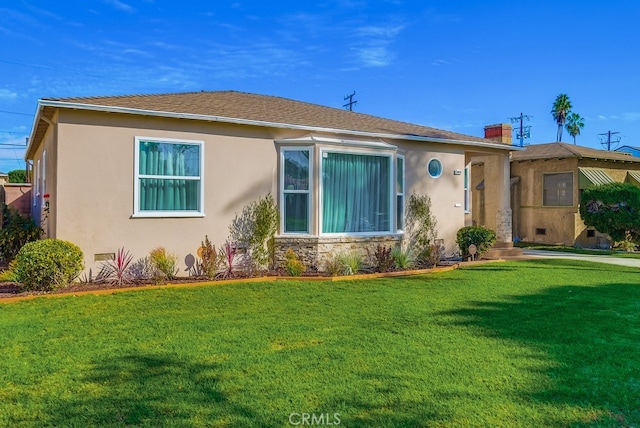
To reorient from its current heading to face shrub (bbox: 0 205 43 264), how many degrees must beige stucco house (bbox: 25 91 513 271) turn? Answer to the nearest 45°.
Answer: approximately 135° to its right

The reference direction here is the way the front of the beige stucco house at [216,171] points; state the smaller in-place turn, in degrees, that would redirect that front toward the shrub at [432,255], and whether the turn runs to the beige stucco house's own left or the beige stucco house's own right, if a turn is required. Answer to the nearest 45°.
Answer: approximately 45° to the beige stucco house's own left

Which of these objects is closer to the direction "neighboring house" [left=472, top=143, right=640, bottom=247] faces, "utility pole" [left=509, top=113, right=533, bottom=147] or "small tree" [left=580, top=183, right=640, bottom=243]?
the small tree

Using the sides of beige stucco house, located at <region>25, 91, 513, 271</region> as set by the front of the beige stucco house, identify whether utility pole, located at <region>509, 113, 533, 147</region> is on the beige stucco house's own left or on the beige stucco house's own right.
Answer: on the beige stucco house's own left

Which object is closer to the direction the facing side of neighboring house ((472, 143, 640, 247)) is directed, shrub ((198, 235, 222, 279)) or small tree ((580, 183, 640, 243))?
the small tree

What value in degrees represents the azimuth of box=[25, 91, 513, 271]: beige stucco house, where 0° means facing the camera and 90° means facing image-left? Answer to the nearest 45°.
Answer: approximately 315°

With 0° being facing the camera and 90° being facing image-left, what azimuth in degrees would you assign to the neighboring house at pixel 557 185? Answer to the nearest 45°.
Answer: approximately 315°

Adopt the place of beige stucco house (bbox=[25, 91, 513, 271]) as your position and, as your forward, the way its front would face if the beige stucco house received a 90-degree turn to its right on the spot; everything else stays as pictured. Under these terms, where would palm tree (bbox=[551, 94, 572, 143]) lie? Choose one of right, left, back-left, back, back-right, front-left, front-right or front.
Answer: back

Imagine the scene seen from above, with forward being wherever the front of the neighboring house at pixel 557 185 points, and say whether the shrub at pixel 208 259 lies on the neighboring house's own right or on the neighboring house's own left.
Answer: on the neighboring house's own right

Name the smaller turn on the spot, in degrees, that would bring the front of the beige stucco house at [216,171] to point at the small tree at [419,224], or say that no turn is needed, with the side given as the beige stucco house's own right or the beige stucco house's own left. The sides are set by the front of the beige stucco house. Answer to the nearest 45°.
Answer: approximately 90° to the beige stucco house's own left
